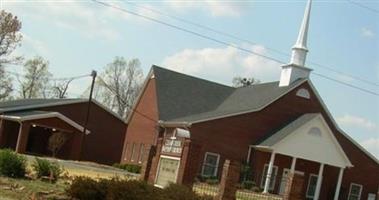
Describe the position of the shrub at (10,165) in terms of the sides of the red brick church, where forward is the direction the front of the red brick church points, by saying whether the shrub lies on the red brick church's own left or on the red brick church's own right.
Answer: on the red brick church's own right

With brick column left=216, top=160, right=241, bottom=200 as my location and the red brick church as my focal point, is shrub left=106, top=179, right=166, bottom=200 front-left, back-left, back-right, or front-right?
back-left

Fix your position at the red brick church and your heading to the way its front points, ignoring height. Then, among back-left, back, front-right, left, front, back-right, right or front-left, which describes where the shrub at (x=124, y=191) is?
front-right

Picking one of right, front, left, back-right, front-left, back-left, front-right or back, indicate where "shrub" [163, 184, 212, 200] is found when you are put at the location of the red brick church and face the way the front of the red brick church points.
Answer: front-right

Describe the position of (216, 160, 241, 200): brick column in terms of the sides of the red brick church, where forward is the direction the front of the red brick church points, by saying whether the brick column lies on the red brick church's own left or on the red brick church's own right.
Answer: on the red brick church's own right

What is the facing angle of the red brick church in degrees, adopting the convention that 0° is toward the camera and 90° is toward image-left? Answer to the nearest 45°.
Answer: approximately 315°

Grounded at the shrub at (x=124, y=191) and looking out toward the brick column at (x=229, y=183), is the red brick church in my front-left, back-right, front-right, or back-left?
front-left

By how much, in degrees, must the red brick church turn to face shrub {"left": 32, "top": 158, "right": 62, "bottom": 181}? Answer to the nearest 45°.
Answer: approximately 45° to its right
